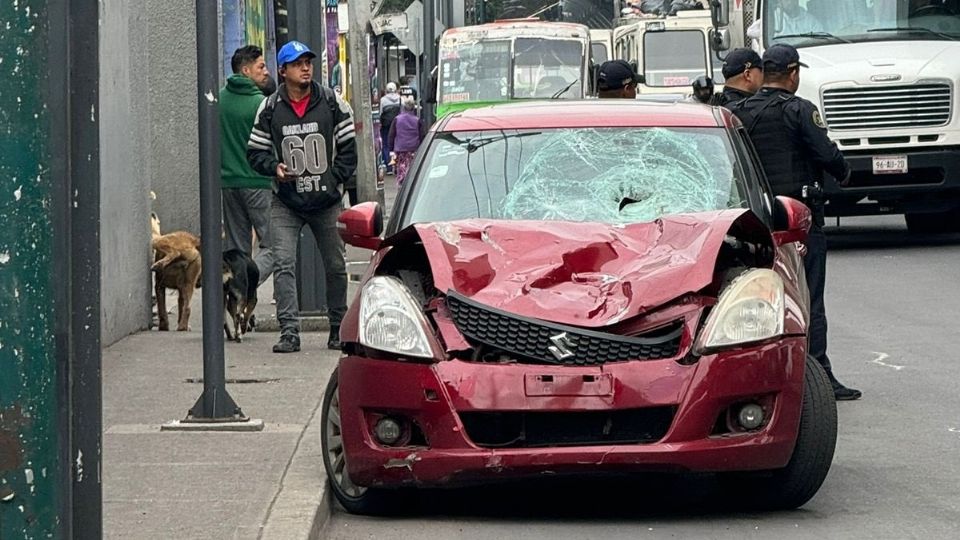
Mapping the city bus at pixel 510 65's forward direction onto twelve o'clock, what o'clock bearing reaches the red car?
The red car is roughly at 12 o'clock from the city bus.

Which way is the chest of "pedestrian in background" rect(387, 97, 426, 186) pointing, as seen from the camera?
away from the camera

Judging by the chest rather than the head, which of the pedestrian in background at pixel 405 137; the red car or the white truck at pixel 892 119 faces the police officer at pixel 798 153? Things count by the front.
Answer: the white truck

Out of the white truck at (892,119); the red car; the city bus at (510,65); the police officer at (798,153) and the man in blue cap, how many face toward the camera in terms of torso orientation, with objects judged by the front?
4

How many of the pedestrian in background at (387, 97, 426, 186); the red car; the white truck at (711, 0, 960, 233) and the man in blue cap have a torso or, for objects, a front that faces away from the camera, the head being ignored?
1

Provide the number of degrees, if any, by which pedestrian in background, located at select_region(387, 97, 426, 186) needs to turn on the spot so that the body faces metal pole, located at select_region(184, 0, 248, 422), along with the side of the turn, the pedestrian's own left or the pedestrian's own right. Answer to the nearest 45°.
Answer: approximately 180°

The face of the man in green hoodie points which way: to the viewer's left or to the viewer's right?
to the viewer's right

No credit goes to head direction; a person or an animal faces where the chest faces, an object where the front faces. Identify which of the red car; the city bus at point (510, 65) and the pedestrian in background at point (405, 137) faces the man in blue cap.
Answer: the city bus

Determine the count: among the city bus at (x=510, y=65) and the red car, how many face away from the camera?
0

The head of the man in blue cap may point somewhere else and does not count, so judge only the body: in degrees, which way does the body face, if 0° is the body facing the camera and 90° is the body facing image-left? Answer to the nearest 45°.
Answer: approximately 0°

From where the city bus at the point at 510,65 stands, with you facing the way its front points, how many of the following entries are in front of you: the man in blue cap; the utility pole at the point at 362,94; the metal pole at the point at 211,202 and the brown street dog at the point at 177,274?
4

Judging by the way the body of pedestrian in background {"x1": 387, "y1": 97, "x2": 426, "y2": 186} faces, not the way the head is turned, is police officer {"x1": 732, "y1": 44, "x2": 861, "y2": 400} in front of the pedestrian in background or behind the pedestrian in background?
behind

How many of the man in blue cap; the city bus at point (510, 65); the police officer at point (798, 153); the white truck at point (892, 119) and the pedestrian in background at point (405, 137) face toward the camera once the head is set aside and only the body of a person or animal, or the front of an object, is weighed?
3

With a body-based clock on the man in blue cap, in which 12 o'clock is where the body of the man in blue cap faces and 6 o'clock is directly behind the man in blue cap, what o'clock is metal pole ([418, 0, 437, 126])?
The metal pole is roughly at 6 o'clock from the man in blue cap.
